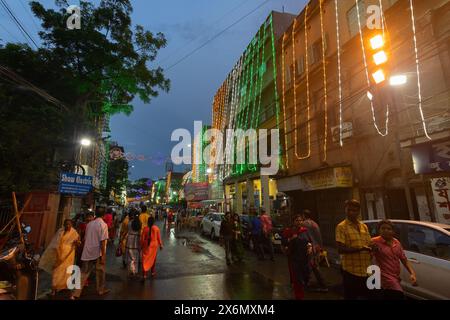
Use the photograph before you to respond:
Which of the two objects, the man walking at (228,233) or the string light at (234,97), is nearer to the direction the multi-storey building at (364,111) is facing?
the man walking

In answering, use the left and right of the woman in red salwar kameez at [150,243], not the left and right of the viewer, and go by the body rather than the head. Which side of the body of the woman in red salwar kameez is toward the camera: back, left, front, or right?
back

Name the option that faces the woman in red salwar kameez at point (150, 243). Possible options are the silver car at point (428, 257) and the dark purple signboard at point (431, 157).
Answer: the dark purple signboard

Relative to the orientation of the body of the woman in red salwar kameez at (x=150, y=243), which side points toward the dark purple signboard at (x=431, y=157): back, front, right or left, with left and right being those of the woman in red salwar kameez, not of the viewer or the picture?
right

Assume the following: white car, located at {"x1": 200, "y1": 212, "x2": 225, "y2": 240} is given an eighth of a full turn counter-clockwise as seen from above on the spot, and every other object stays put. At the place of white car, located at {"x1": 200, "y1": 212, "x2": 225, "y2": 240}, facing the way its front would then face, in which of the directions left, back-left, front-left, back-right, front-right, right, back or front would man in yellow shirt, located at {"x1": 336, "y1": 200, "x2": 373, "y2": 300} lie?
front

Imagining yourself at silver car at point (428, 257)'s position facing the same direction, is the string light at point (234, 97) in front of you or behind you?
behind

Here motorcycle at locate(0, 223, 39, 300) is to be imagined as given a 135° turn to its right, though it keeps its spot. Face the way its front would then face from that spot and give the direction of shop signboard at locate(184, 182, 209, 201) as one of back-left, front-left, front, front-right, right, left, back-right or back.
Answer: back-right

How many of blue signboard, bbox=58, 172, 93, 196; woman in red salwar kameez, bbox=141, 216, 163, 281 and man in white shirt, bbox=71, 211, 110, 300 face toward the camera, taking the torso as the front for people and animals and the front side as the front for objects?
1

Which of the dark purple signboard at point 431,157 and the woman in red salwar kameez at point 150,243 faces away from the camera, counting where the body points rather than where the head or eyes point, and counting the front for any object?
the woman in red salwar kameez

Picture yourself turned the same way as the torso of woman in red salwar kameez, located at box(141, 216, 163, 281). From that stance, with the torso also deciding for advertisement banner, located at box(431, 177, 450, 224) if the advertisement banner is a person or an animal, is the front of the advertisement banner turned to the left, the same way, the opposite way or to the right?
to the left

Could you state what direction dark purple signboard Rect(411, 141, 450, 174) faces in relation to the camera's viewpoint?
facing the viewer and to the left of the viewer

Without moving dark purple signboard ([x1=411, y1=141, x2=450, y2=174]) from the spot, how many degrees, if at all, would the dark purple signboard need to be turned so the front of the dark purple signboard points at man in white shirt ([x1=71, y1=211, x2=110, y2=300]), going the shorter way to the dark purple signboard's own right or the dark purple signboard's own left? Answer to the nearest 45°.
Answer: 0° — it already faces them

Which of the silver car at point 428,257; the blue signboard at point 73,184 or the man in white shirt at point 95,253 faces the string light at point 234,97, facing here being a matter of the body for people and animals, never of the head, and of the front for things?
the man in white shirt
